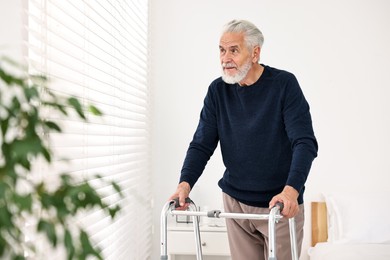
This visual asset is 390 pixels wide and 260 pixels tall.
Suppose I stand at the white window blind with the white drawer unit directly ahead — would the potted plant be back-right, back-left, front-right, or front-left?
back-right

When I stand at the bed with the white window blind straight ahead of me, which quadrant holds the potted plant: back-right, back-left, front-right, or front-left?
front-left

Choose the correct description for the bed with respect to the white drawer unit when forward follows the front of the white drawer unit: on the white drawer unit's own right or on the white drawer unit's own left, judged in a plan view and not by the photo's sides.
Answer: on the white drawer unit's own left

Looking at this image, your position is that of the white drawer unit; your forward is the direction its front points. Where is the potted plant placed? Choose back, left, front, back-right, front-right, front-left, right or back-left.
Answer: front

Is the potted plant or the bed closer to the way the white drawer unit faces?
the potted plant

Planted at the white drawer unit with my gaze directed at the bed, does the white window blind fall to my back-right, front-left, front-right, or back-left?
back-right

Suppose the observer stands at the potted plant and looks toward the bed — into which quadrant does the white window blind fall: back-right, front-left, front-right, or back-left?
front-left

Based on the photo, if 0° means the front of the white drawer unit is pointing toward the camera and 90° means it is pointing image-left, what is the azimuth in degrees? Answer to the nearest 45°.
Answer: approximately 0°

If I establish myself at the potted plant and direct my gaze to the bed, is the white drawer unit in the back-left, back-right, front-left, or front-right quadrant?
front-left
